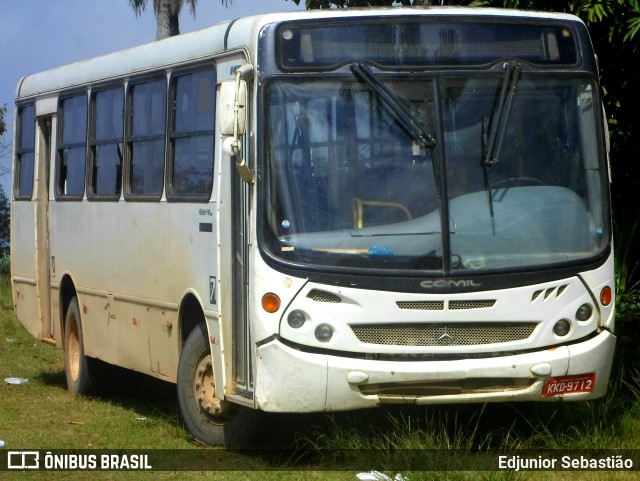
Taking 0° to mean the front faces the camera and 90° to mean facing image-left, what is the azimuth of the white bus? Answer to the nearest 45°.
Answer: approximately 315°

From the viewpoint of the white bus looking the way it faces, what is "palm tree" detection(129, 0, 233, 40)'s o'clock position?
The palm tree is roughly at 7 o'clock from the white bus.
